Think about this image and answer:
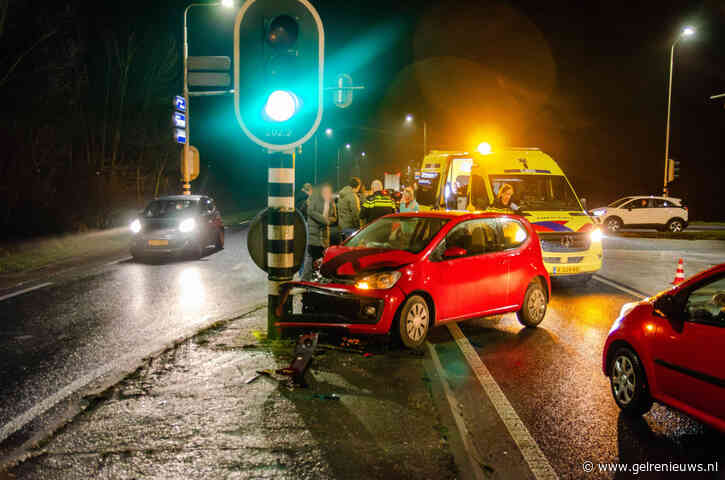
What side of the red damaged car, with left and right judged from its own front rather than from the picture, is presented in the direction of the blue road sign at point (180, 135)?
right

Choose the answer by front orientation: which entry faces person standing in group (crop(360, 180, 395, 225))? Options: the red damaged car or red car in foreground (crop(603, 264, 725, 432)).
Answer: the red car in foreground

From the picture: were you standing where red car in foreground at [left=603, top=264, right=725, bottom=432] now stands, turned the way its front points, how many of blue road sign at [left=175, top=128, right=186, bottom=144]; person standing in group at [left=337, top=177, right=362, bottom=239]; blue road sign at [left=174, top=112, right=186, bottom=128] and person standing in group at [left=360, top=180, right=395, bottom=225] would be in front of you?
4

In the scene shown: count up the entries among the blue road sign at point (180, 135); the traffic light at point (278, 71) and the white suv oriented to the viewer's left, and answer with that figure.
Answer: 1

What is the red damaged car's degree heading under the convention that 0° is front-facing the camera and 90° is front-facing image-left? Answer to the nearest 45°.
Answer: approximately 45°

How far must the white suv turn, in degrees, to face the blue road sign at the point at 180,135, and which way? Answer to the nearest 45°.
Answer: approximately 45° to its left

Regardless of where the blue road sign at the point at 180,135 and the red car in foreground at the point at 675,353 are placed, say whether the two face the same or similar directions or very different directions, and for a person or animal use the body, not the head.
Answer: very different directions

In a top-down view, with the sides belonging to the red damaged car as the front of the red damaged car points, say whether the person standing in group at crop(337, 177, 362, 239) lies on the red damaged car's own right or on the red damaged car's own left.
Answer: on the red damaged car's own right

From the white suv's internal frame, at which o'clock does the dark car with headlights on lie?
The dark car with headlights on is roughly at 10 o'clock from the white suv.

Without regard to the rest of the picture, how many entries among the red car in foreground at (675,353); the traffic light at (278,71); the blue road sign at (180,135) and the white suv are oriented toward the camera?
2

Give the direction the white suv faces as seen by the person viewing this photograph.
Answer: facing to the left of the viewer

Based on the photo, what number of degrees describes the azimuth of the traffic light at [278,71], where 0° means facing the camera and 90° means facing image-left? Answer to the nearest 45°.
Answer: approximately 0°

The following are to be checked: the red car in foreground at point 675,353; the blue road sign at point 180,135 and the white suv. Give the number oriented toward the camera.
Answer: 1
